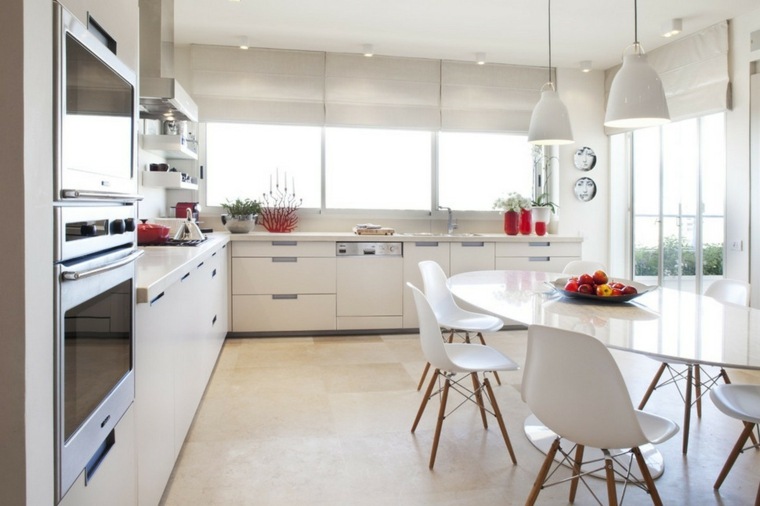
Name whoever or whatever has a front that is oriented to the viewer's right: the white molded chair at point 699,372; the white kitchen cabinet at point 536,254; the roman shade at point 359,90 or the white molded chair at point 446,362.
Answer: the white molded chair at point 446,362

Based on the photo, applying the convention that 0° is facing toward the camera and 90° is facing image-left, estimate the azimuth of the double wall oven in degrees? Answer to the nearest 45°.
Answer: approximately 270°

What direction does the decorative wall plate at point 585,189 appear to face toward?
toward the camera

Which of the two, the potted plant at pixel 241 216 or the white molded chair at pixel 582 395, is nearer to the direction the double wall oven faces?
the white molded chair

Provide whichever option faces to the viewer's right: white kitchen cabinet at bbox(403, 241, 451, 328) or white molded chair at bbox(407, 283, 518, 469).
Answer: the white molded chair

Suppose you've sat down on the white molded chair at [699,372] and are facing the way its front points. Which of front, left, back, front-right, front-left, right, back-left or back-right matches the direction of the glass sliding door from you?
back-right

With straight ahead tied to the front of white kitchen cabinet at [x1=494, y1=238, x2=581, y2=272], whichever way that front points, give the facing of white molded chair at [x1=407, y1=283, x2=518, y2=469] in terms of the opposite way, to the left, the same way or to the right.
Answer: to the left

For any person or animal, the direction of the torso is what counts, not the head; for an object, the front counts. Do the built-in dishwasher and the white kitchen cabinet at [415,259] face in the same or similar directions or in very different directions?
same or similar directions

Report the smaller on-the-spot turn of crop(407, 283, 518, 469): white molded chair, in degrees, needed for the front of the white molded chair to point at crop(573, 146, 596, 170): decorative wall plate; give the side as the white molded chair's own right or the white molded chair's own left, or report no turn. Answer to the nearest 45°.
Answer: approximately 90° to the white molded chair's own left

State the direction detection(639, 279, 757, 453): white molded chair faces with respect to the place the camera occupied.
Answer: facing the viewer and to the left of the viewer
